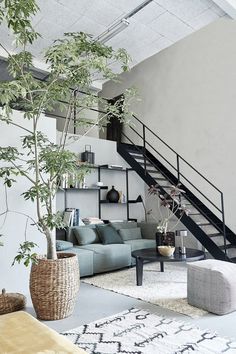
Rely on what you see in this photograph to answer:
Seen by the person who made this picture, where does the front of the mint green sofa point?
facing the viewer and to the right of the viewer

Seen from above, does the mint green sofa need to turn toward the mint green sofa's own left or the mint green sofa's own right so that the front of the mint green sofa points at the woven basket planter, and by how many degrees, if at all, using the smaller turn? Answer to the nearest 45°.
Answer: approximately 45° to the mint green sofa's own right

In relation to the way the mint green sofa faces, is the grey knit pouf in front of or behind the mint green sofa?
in front

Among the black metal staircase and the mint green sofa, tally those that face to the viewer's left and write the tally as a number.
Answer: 0

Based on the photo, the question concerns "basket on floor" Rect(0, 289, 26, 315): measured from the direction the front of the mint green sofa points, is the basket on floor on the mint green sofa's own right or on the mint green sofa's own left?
on the mint green sofa's own right

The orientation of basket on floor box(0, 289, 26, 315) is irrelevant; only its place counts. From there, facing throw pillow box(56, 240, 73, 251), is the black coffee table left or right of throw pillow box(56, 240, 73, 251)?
right
